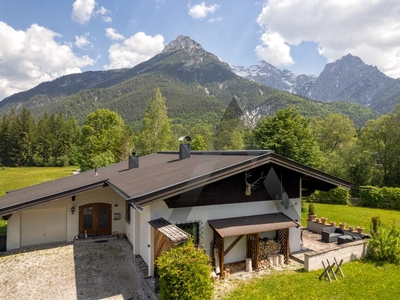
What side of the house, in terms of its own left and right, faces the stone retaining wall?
left

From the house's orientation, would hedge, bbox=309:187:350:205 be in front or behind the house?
behind

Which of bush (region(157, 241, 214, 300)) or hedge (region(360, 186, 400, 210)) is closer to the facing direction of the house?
the bush

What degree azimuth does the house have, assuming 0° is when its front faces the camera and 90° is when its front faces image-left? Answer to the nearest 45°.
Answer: approximately 0°

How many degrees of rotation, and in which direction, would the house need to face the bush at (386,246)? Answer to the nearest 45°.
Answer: approximately 90° to its left

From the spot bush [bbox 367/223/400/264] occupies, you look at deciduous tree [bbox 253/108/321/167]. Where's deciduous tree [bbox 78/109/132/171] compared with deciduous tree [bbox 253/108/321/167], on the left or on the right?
left

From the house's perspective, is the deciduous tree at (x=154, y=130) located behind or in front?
behind

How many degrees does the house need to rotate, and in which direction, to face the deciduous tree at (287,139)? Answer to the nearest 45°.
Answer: approximately 135° to its left

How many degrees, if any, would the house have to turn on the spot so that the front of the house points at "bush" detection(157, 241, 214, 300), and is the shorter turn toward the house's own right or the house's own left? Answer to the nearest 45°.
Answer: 0° — it already faces it
